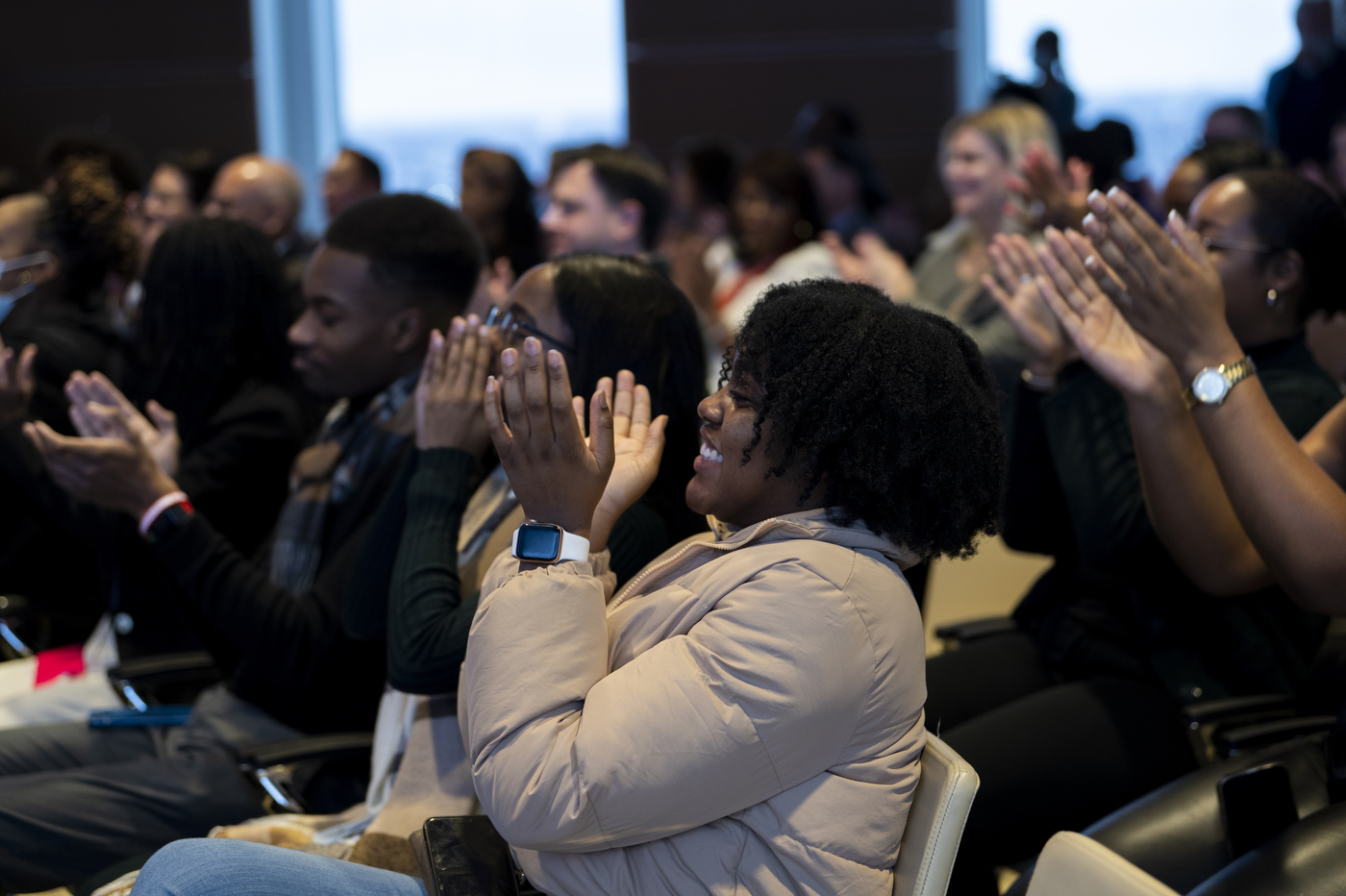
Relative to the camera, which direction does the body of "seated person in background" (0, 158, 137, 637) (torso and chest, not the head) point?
to the viewer's left

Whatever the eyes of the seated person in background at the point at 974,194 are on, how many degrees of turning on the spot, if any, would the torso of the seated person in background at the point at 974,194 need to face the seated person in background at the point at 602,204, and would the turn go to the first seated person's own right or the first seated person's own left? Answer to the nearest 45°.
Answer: approximately 45° to the first seated person's own right

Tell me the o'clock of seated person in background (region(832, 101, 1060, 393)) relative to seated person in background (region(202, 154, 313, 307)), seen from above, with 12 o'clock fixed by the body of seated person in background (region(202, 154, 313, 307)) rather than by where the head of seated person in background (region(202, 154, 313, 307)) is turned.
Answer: seated person in background (region(832, 101, 1060, 393)) is roughly at 7 o'clock from seated person in background (region(202, 154, 313, 307)).

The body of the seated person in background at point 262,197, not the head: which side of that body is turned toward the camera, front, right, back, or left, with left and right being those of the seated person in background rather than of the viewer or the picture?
left

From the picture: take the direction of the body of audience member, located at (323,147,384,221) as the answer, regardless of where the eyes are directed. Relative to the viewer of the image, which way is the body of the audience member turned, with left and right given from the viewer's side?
facing to the left of the viewer

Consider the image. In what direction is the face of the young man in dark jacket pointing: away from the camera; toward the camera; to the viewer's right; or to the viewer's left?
to the viewer's left

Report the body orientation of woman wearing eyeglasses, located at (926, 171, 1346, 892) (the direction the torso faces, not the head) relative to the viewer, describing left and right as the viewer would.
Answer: facing to the left of the viewer

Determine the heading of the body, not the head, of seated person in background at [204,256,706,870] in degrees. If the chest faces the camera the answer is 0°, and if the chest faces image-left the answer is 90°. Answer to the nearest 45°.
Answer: approximately 90°

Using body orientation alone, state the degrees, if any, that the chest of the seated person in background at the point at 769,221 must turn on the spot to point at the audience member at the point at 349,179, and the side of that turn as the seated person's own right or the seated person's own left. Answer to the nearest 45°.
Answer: approximately 45° to the seated person's own right

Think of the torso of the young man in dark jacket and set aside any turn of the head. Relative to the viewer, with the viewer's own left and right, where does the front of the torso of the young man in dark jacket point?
facing to the left of the viewer

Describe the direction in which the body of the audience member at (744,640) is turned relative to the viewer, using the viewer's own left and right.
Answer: facing to the left of the viewer
